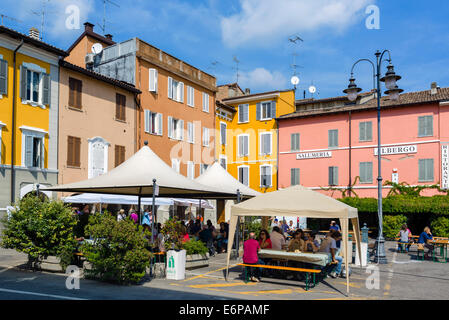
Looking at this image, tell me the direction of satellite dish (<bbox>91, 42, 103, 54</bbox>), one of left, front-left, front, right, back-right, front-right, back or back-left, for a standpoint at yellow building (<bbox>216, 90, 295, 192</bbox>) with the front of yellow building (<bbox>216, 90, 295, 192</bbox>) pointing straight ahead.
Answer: front-right

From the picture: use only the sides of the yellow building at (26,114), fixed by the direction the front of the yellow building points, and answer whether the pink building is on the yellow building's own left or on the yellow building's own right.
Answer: on the yellow building's own left

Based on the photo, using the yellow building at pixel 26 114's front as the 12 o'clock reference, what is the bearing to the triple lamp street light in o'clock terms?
The triple lamp street light is roughly at 12 o'clock from the yellow building.

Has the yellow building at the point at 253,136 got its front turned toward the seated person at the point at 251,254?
yes

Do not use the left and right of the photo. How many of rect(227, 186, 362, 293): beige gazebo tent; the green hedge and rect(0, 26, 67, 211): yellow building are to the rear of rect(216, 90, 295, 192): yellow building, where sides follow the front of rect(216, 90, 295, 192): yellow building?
0

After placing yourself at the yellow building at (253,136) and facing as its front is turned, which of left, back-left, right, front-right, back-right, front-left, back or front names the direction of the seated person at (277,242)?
front

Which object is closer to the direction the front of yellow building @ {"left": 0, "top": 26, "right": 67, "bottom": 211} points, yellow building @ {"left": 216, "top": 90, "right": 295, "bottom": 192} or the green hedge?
the green hedge

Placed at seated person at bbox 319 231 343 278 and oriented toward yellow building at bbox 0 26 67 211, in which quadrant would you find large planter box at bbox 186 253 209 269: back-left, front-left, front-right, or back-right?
front-left

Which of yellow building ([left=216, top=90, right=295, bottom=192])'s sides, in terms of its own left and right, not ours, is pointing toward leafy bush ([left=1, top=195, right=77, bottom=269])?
front

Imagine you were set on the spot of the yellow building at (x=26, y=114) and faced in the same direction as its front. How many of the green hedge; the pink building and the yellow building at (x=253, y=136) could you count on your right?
0

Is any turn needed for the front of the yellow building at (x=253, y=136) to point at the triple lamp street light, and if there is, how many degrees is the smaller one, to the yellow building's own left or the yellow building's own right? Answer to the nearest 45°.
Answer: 0° — it already faces it

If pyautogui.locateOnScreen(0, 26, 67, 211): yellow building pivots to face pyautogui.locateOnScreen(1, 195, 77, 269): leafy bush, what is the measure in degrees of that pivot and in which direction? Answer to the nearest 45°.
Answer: approximately 45° to its right

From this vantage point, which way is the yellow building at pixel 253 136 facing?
toward the camera

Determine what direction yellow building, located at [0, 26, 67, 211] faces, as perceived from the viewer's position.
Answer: facing the viewer and to the right of the viewer

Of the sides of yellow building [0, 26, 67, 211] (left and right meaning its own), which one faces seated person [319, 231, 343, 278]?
front
